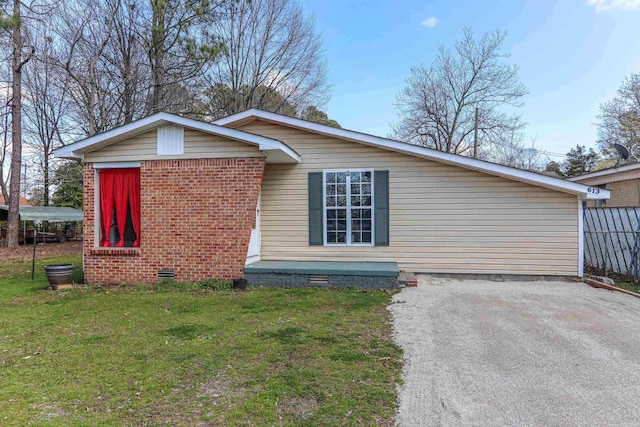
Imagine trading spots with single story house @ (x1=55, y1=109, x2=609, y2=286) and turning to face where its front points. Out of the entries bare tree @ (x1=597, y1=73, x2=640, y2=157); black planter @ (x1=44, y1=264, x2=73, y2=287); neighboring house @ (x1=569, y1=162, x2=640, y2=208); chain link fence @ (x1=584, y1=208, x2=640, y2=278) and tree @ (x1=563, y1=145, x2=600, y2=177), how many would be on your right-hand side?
1

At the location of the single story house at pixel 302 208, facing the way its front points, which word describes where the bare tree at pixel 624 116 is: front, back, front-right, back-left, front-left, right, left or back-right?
back-left

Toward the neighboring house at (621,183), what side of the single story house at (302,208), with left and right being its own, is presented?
left

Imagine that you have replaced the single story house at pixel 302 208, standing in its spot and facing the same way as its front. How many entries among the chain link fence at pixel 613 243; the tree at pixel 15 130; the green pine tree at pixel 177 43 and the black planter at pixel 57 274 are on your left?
1

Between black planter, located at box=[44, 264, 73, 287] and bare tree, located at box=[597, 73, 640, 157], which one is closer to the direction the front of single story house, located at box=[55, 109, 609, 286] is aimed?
the black planter

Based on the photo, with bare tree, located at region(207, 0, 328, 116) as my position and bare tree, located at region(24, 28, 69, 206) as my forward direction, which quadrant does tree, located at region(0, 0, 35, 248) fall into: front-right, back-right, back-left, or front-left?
front-left

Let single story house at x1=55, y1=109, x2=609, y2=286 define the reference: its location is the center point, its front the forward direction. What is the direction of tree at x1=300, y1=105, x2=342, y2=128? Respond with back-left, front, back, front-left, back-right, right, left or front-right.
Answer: back

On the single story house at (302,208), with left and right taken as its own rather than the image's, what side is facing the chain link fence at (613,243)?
left

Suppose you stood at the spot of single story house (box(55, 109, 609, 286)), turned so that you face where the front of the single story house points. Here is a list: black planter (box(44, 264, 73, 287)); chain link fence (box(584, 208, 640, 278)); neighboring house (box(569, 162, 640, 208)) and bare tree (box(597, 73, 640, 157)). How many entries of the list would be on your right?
1

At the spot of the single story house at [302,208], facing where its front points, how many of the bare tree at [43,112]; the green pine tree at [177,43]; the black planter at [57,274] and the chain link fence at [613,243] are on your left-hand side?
1

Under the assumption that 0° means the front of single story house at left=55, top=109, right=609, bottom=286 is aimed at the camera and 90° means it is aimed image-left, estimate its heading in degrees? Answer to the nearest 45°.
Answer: approximately 0°

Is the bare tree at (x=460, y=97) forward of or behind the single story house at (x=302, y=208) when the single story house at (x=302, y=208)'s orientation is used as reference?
behind

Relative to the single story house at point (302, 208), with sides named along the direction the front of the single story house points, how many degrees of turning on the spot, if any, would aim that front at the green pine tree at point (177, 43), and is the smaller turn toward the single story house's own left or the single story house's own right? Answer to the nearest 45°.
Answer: approximately 135° to the single story house's own right

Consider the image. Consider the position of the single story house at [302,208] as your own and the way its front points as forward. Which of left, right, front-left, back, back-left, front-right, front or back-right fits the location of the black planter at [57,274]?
right
